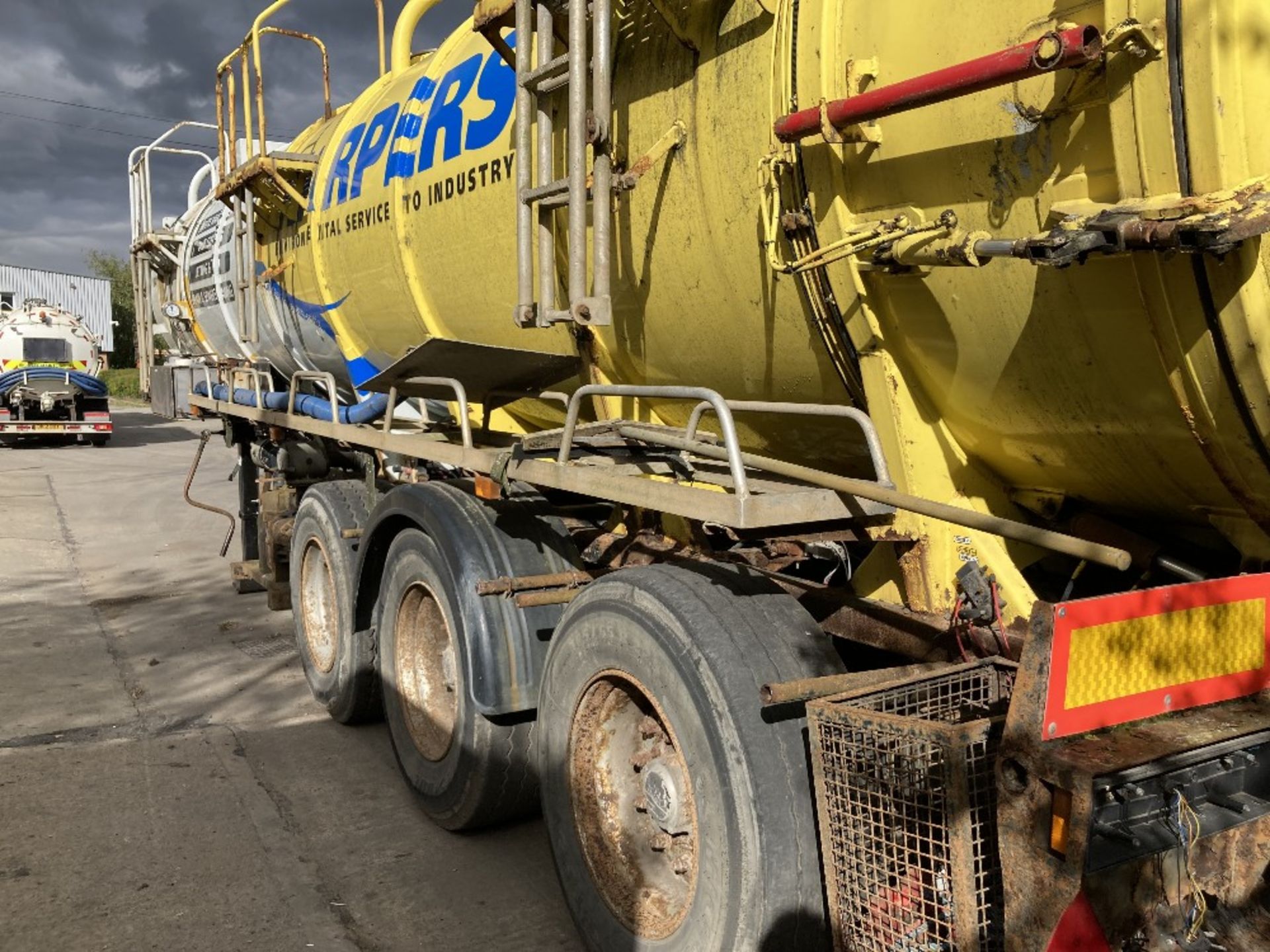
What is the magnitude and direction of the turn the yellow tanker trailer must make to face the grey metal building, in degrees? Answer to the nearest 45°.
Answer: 0° — it already faces it

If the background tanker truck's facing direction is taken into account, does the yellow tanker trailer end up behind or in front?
behind

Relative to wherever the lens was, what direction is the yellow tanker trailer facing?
facing away from the viewer and to the left of the viewer

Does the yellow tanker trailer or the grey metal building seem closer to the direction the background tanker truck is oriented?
the grey metal building

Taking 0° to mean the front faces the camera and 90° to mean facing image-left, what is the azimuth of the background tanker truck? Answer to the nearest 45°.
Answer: approximately 180°

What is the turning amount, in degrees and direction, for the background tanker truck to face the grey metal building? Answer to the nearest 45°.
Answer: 0° — it already faces it
